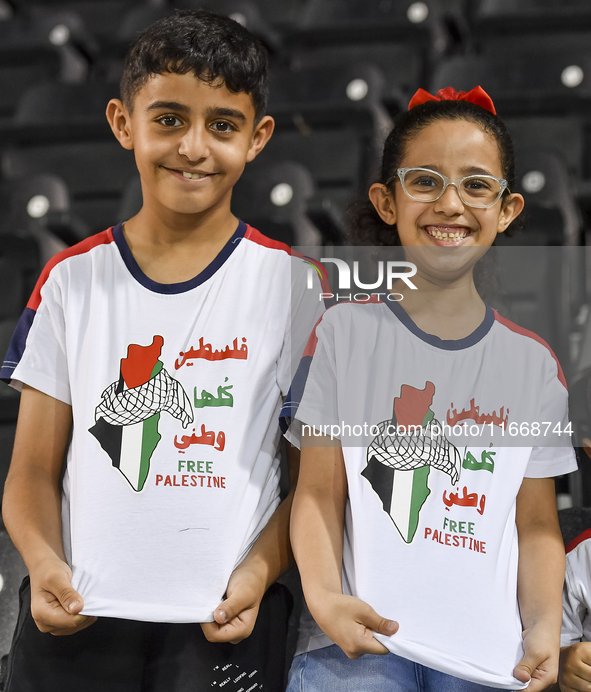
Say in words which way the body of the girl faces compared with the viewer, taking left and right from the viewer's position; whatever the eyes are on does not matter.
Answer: facing the viewer

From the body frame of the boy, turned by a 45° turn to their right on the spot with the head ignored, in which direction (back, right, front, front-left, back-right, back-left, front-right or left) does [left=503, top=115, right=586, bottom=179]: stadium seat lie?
back

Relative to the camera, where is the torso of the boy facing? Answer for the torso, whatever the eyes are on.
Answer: toward the camera

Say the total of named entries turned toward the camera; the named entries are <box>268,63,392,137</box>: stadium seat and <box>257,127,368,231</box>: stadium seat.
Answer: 2

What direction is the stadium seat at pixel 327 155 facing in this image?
toward the camera

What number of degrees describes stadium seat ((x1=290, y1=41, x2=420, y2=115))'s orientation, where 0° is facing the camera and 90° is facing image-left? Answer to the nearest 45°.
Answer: approximately 0°

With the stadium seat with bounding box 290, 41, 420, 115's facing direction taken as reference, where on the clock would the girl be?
The girl is roughly at 12 o'clock from the stadium seat.

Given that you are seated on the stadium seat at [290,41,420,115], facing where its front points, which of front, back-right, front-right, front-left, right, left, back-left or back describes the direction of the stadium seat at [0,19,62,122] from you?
right

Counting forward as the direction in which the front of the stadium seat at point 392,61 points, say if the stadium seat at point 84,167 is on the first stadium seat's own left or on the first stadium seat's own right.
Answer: on the first stadium seat's own right
